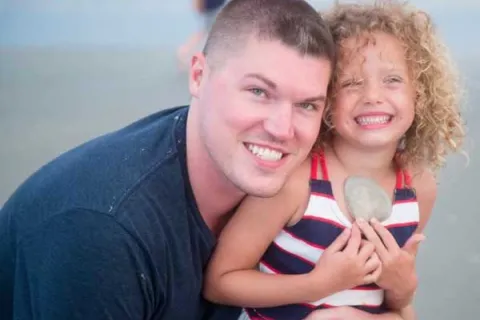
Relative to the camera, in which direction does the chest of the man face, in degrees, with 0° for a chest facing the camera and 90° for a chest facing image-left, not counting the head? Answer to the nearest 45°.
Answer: approximately 315°

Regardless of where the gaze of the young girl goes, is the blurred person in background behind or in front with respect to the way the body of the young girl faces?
behind

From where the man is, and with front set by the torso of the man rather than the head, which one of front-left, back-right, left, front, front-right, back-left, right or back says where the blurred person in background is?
back-left

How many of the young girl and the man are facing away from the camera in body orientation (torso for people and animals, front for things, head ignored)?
0
